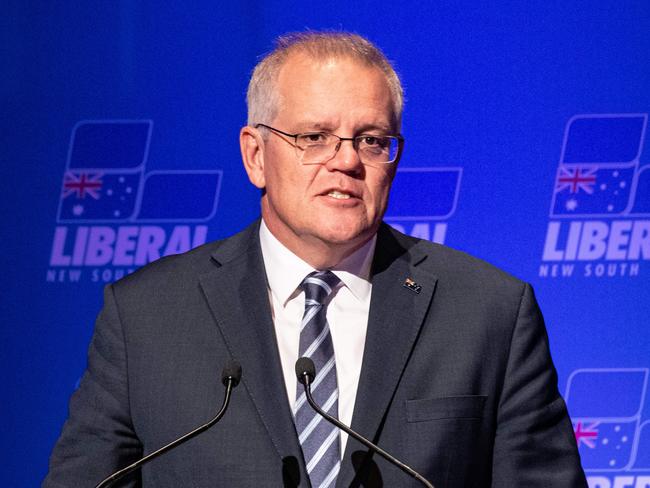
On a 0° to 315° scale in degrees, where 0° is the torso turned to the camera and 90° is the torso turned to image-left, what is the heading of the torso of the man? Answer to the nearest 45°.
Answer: approximately 0°

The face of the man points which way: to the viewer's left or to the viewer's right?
to the viewer's right
